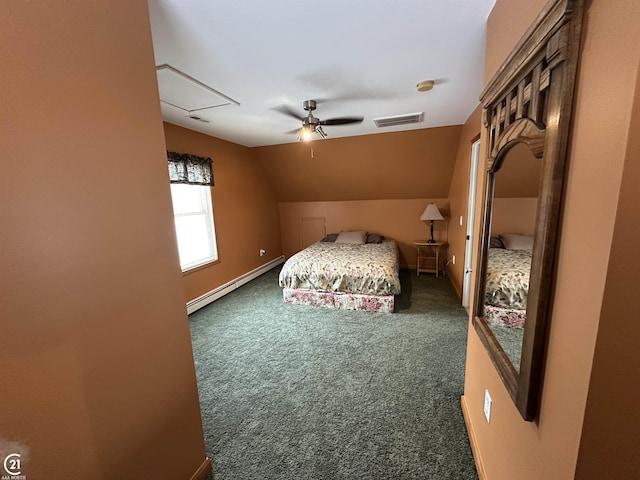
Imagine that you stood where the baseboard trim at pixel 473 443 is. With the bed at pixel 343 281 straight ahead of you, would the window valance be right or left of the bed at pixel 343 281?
left

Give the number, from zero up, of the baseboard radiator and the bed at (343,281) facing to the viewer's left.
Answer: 0

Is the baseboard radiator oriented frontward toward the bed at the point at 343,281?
yes

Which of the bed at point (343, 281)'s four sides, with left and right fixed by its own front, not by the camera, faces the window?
right

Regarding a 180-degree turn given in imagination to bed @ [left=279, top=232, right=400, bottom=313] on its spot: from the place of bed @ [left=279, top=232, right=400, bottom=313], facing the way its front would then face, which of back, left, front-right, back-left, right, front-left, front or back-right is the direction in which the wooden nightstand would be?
front-right

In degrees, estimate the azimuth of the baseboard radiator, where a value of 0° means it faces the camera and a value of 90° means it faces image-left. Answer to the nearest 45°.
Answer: approximately 315°

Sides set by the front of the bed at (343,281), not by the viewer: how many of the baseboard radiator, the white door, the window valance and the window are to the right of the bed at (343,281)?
3

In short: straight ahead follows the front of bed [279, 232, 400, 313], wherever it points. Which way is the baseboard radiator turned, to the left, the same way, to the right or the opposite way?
to the left

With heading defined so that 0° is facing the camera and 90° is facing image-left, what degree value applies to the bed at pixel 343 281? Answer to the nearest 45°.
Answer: approximately 0°

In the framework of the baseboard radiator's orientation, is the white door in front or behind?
in front

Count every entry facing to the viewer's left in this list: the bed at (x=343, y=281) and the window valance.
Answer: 0

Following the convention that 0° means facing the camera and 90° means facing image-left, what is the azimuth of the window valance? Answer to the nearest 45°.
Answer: approximately 315°
